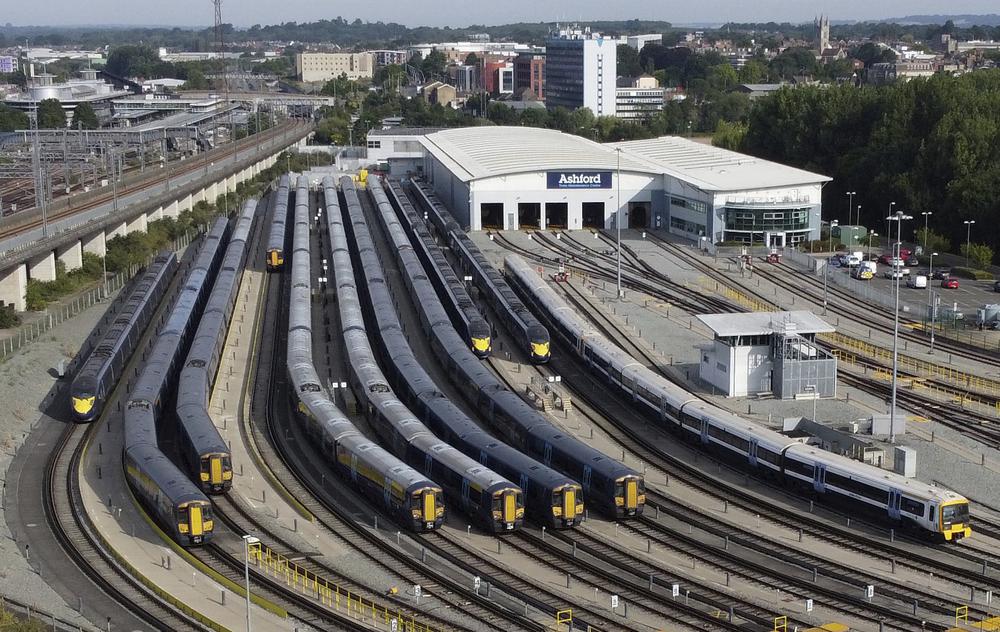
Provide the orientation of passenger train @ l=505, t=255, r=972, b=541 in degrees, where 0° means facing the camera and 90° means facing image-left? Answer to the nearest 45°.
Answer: approximately 315°

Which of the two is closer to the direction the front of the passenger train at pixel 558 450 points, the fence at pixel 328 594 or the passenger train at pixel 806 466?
the passenger train

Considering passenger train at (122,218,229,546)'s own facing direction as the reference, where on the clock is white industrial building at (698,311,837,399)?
The white industrial building is roughly at 10 o'clock from the passenger train.

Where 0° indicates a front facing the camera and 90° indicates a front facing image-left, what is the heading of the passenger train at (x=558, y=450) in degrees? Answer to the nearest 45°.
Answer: approximately 315°

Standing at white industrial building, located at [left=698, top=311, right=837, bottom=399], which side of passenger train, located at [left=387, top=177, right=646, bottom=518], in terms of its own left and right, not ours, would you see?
left

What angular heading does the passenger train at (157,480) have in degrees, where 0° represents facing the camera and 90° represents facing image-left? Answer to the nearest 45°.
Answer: approximately 315°

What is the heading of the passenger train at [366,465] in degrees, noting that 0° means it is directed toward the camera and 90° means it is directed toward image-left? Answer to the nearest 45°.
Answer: approximately 315°

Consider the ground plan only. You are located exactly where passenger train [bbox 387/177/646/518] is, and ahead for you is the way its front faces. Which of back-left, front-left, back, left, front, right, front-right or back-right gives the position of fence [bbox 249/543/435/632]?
right
